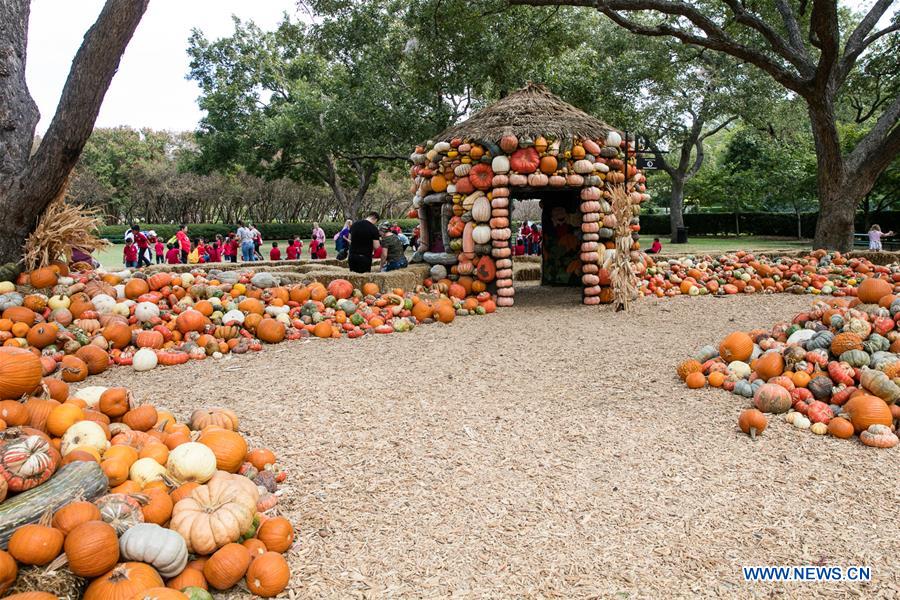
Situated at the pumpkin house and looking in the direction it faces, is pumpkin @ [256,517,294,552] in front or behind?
in front

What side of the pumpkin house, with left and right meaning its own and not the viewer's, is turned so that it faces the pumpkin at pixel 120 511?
front

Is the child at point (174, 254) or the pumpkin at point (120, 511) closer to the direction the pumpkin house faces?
the pumpkin

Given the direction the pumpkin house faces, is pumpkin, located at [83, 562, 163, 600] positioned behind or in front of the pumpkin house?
in front

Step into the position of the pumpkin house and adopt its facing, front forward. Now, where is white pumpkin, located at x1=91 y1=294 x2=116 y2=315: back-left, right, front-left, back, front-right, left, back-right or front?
front-right

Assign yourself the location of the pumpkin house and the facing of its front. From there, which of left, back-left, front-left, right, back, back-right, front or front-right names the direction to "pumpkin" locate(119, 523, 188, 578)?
front

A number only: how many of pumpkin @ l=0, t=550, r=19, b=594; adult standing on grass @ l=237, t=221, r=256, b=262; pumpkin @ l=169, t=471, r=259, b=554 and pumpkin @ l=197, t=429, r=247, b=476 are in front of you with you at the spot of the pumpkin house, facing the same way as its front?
3

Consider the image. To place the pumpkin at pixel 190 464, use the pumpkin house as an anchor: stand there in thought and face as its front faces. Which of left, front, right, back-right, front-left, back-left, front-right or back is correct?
front

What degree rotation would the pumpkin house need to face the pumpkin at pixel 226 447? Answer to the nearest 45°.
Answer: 0° — it already faces it

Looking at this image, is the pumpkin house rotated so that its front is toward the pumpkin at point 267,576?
yes

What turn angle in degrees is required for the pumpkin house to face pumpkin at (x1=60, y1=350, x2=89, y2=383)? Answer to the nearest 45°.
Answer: approximately 45° to its right

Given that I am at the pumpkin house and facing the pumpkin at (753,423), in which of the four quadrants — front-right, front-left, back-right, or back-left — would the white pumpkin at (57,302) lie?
front-right

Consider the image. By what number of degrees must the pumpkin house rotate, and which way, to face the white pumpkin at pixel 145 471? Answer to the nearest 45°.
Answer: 0° — it already faces it

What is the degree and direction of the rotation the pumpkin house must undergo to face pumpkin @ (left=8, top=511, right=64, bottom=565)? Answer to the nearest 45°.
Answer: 0° — it already faces it

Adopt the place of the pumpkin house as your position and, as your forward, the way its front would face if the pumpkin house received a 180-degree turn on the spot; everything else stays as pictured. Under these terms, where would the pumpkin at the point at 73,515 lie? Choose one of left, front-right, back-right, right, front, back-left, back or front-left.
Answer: back

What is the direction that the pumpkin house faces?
toward the camera
